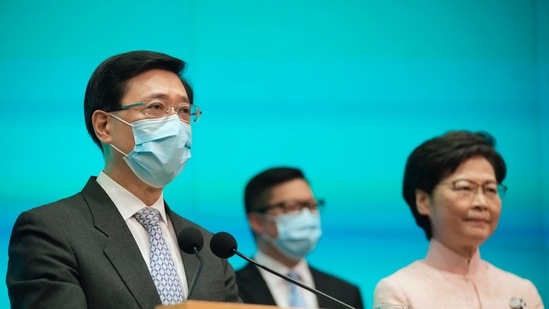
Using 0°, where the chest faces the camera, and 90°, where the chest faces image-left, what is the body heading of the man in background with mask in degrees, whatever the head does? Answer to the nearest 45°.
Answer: approximately 315°

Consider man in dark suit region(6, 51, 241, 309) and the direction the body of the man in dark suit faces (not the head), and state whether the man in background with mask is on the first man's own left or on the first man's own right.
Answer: on the first man's own left

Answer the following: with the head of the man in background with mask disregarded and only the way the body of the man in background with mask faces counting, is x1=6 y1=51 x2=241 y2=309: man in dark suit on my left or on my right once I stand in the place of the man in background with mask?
on my right
